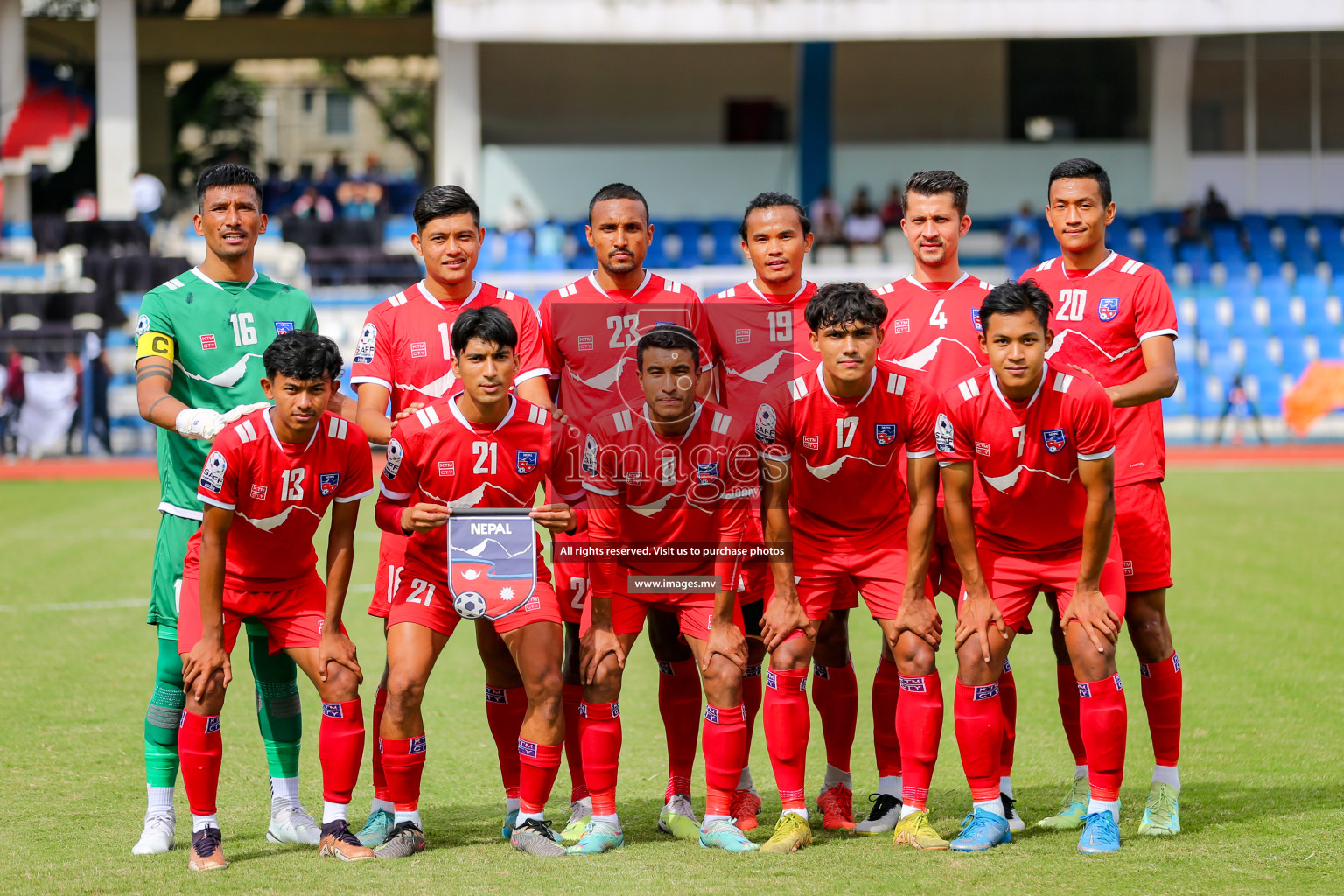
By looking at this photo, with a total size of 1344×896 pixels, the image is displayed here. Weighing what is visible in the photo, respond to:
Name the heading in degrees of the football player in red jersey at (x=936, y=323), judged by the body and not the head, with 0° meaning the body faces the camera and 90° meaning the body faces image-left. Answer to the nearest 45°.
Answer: approximately 0°

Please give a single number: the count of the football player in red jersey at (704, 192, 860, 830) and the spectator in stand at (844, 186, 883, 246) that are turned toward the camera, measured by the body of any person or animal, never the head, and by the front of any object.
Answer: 2

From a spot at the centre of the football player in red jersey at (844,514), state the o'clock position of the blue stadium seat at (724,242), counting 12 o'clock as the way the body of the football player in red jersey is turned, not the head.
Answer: The blue stadium seat is roughly at 6 o'clock from the football player in red jersey.

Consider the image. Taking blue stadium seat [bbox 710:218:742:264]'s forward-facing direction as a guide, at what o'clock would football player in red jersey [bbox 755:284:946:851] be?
The football player in red jersey is roughly at 12 o'clock from the blue stadium seat.

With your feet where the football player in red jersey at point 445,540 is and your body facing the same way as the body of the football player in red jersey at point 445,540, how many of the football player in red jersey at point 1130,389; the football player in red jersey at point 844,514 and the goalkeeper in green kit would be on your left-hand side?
2

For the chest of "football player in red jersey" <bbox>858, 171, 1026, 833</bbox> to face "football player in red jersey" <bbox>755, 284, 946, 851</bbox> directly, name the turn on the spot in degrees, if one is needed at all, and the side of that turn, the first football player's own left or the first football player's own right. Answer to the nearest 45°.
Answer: approximately 45° to the first football player's own right

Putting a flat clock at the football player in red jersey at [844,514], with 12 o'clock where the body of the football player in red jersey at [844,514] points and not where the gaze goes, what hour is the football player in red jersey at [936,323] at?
the football player in red jersey at [936,323] is roughly at 7 o'clock from the football player in red jersey at [844,514].

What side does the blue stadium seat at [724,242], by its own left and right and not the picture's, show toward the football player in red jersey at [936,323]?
front
